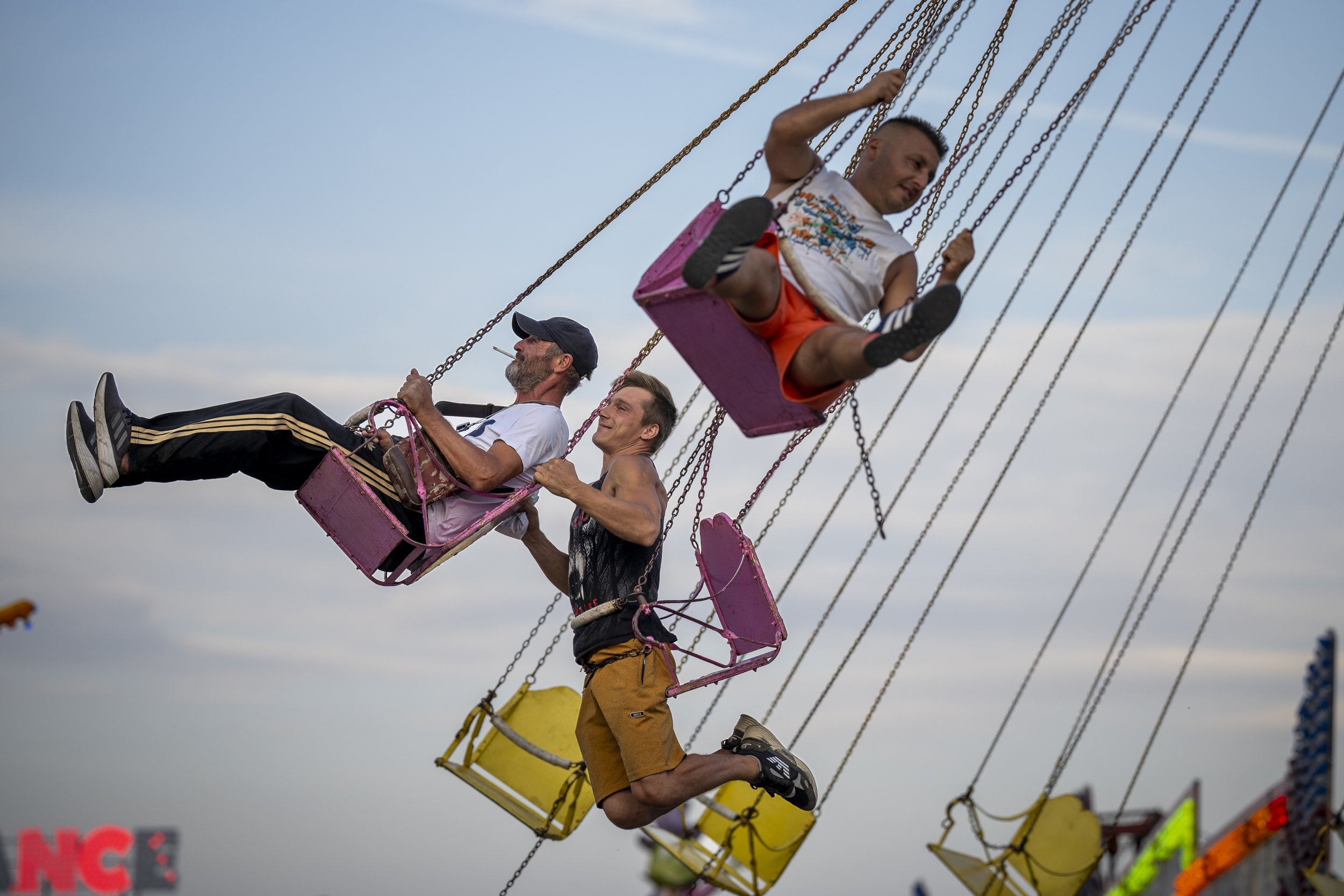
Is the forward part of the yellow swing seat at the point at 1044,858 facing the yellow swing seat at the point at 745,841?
yes

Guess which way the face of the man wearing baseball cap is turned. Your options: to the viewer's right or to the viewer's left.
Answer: to the viewer's left

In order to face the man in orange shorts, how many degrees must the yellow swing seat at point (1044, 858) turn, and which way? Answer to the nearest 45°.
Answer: approximately 45° to its left

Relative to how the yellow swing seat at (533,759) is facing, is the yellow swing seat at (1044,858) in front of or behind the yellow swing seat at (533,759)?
behind

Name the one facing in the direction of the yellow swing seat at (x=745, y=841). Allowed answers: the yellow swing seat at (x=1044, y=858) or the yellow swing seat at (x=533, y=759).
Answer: the yellow swing seat at (x=1044, y=858)

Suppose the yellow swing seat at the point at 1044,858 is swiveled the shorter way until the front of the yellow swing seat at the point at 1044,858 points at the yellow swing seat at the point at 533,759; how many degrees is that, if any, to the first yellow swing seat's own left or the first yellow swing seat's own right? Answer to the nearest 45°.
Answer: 0° — it already faces it

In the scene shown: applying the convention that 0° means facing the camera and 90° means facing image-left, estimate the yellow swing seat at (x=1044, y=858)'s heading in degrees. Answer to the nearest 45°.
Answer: approximately 45°
